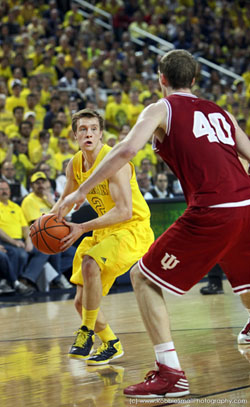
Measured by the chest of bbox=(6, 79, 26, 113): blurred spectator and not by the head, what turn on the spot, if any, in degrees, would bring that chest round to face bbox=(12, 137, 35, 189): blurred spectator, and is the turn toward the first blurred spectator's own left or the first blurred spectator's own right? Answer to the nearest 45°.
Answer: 0° — they already face them

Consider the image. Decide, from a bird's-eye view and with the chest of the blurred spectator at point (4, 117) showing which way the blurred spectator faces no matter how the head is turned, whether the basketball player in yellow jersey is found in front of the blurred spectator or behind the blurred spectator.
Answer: in front

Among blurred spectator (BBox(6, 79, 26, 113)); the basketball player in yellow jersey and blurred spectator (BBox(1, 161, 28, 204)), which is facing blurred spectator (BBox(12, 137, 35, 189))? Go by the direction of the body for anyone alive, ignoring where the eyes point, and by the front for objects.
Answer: blurred spectator (BBox(6, 79, 26, 113))

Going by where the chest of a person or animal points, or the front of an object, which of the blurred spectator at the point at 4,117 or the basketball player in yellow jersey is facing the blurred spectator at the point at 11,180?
the blurred spectator at the point at 4,117

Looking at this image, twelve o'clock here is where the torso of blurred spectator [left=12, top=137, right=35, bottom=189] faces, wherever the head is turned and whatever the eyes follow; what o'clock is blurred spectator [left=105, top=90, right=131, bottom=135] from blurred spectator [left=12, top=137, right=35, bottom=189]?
blurred spectator [left=105, top=90, right=131, bottom=135] is roughly at 7 o'clock from blurred spectator [left=12, top=137, right=35, bottom=189].

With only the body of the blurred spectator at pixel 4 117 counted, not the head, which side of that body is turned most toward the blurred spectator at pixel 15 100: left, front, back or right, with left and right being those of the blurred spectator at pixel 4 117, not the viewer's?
back

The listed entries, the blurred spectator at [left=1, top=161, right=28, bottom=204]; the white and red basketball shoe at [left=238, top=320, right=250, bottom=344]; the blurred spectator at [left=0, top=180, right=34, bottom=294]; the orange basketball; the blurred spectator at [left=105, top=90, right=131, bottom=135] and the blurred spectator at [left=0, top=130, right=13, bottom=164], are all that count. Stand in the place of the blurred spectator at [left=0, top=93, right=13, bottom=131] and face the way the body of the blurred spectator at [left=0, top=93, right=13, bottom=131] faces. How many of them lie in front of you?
5
